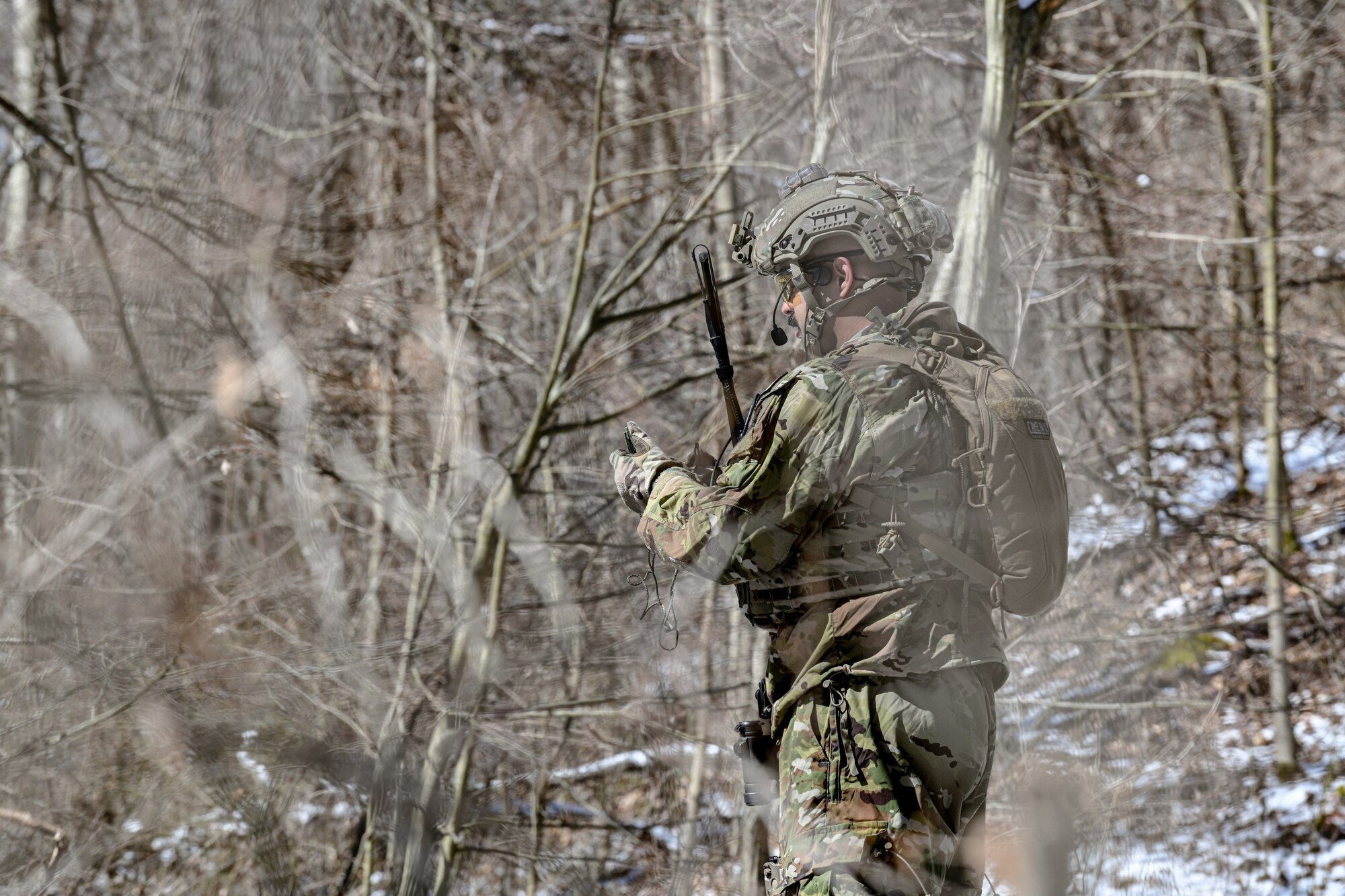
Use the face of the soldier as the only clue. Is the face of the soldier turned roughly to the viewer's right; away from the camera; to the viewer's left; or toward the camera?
to the viewer's left

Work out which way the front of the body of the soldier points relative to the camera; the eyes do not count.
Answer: to the viewer's left

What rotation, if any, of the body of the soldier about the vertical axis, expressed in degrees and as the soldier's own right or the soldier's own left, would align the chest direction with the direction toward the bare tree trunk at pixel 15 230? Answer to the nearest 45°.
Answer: approximately 45° to the soldier's own right

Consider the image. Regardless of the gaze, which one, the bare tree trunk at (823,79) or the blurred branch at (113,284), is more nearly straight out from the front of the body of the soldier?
the blurred branch
